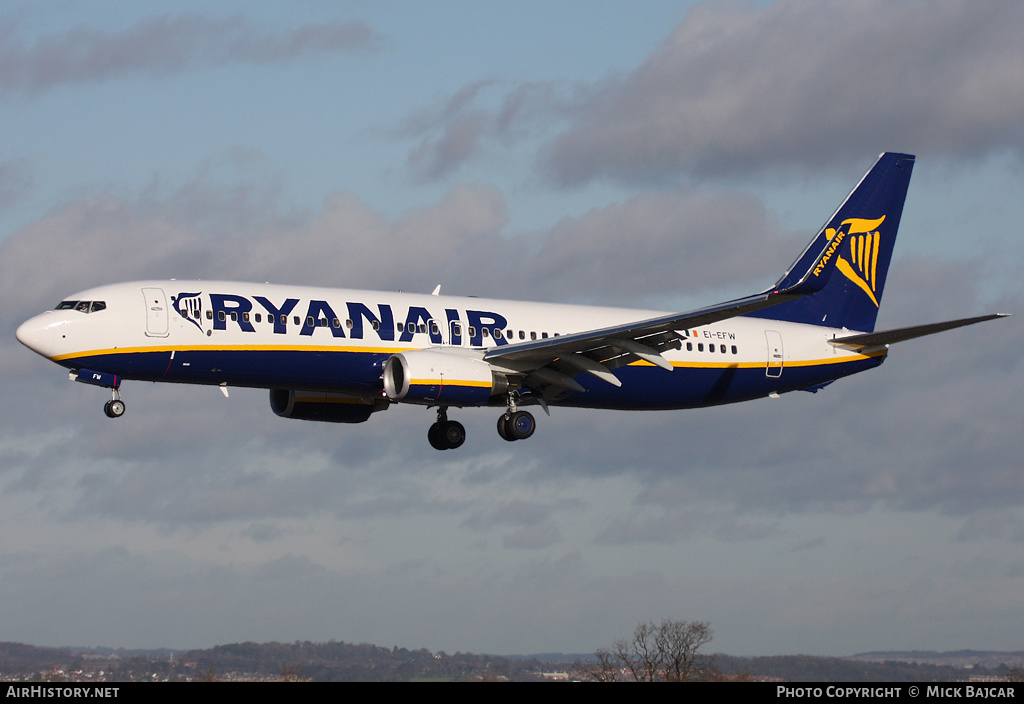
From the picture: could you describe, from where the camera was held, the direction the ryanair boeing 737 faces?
facing the viewer and to the left of the viewer
